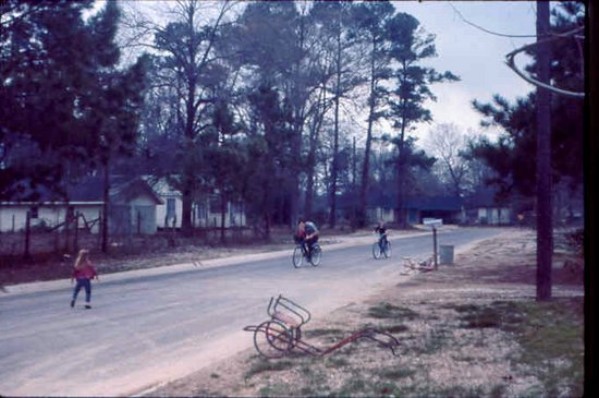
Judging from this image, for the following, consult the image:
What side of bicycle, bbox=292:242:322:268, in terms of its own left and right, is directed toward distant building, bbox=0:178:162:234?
right
